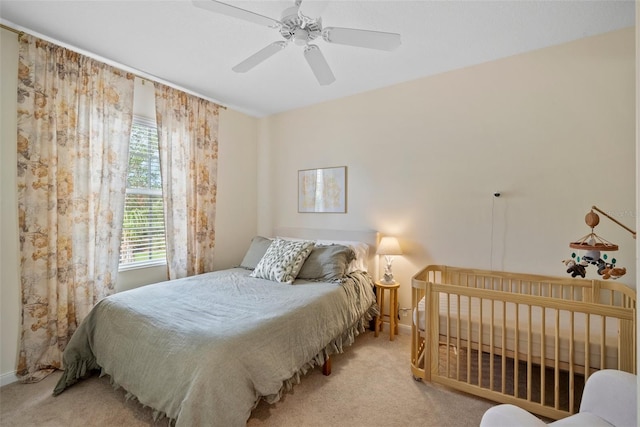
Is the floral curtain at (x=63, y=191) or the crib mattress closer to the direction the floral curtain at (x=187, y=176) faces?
the crib mattress

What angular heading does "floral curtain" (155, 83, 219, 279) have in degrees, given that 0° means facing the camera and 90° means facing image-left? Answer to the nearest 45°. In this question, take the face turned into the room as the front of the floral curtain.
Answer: approximately 315°

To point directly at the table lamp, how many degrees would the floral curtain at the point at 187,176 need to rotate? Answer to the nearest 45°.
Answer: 0° — it already faces it

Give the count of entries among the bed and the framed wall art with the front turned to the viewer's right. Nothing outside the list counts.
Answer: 0

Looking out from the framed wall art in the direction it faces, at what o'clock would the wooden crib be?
The wooden crib is roughly at 9 o'clock from the framed wall art.

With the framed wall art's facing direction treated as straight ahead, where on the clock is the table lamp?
The table lamp is roughly at 9 o'clock from the framed wall art.

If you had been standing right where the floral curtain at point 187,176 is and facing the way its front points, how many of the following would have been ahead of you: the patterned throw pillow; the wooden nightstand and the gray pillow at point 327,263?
3

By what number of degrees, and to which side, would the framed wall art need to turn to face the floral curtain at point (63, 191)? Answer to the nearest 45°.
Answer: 0° — it already faces it

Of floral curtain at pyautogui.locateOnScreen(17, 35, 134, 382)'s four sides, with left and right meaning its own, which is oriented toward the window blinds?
left

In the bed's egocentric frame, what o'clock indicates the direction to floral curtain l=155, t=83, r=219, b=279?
The floral curtain is roughly at 4 o'clock from the bed.

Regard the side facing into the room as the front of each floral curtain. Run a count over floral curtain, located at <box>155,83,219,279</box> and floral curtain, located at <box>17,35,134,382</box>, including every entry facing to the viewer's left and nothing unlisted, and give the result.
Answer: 0

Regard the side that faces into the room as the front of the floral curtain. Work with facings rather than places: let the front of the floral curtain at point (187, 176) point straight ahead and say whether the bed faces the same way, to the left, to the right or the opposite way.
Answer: to the right

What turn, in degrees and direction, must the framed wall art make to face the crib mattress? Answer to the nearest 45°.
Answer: approximately 90° to its left

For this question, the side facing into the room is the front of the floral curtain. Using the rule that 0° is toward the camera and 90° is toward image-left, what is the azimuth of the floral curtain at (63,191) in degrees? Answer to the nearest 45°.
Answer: approximately 315°

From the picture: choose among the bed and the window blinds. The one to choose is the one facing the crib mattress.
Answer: the window blinds
